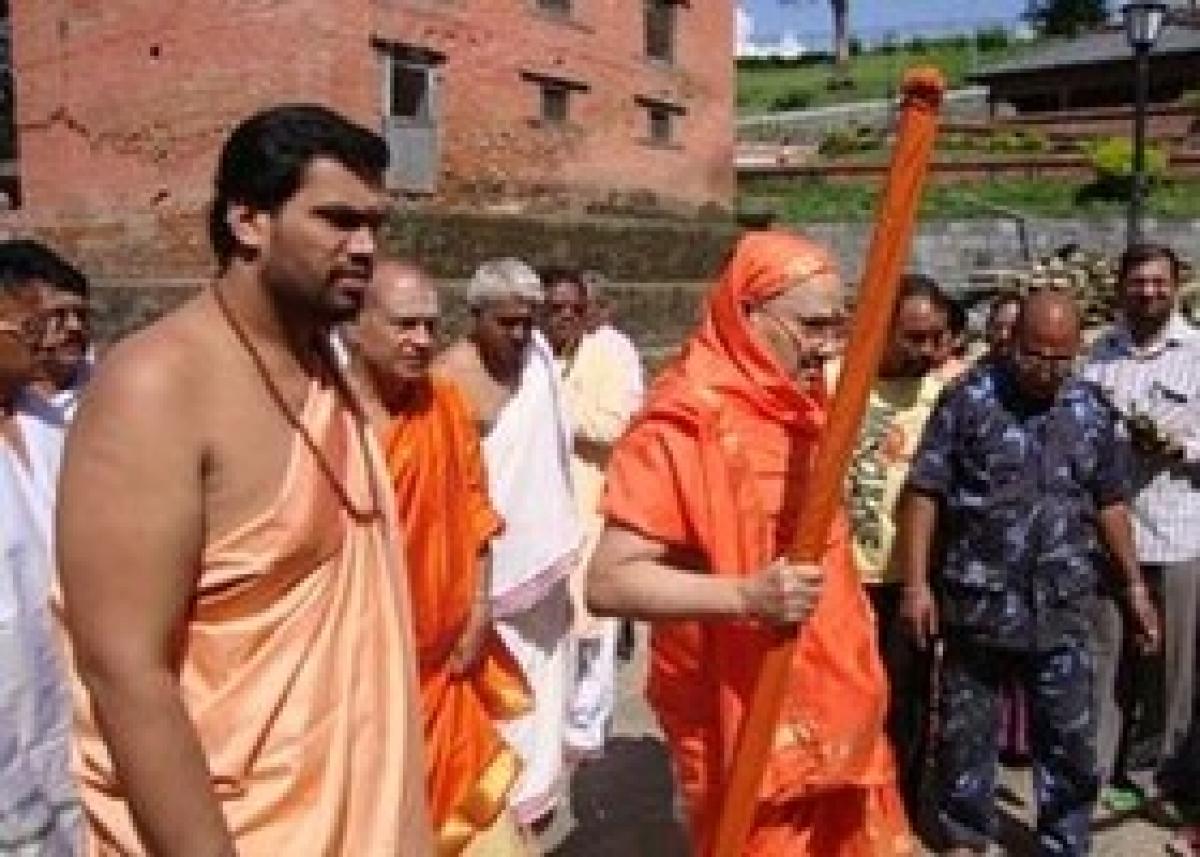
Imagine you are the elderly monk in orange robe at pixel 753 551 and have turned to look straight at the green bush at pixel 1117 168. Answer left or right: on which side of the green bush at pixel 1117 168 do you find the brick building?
left

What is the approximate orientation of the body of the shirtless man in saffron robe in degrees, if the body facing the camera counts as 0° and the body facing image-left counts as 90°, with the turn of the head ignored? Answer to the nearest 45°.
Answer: approximately 315°

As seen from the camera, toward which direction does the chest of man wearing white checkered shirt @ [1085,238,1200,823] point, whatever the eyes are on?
toward the camera

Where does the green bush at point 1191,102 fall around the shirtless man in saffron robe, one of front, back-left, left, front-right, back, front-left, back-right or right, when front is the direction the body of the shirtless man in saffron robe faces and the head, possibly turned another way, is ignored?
left

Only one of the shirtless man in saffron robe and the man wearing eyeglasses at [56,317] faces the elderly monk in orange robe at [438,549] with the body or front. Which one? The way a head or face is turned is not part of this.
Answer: the man wearing eyeglasses

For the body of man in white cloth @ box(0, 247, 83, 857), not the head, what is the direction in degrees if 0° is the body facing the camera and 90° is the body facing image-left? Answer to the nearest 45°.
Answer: approximately 315°

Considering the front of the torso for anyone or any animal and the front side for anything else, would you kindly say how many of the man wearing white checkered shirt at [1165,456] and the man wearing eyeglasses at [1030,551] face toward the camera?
2

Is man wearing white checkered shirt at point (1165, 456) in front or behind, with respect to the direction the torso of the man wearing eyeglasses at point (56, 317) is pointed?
in front

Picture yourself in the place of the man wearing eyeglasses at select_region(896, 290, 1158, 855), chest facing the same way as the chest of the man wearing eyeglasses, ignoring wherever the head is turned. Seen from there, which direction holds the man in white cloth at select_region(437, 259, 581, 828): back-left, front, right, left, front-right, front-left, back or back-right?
right

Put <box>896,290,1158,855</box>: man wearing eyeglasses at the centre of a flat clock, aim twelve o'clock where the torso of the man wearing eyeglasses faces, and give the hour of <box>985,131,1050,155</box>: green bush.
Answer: The green bush is roughly at 6 o'clock from the man wearing eyeglasses.

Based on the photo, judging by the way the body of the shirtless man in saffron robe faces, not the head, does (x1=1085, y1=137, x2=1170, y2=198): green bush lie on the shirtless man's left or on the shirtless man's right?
on the shirtless man's left

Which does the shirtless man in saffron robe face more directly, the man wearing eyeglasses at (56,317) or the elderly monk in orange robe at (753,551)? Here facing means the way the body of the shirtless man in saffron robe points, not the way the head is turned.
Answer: the elderly monk in orange robe

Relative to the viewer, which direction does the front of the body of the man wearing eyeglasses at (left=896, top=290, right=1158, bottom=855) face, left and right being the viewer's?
facing the viewer

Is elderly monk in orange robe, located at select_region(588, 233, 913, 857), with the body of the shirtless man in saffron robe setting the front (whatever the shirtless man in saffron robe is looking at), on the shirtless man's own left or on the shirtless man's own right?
on the shirtless man's own left

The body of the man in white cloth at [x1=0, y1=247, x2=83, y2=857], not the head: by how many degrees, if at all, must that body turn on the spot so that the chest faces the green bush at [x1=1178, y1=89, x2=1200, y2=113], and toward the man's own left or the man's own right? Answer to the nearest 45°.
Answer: approximately 90° to the man's own left
